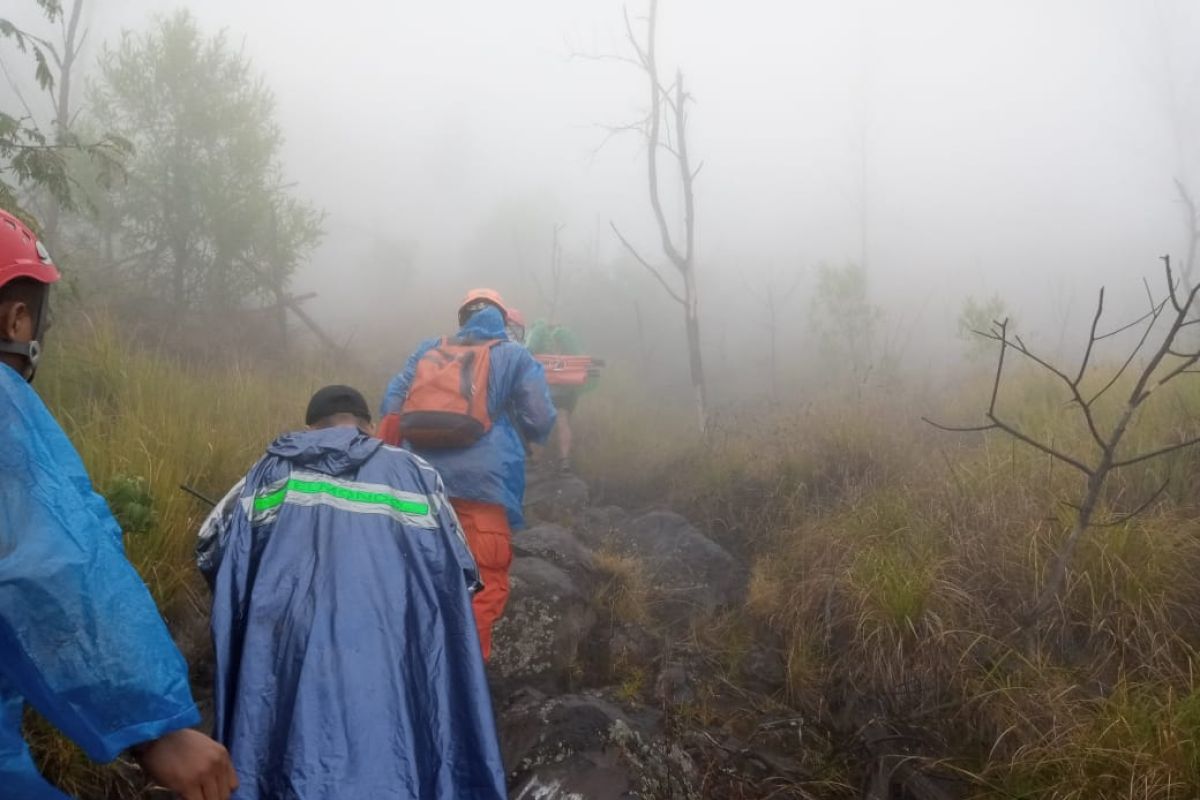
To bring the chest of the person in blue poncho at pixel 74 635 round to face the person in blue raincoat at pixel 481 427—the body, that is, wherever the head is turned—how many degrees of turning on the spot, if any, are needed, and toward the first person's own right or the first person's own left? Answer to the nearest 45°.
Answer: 0° — they already face them

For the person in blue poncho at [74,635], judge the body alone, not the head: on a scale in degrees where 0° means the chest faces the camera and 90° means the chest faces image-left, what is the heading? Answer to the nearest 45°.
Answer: approximately 225°

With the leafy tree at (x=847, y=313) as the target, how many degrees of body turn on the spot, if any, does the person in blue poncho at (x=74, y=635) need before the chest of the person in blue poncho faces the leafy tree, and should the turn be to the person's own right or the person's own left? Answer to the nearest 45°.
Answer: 0° — they already face it

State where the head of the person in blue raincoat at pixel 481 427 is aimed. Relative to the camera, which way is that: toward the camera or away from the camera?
away from the camera
